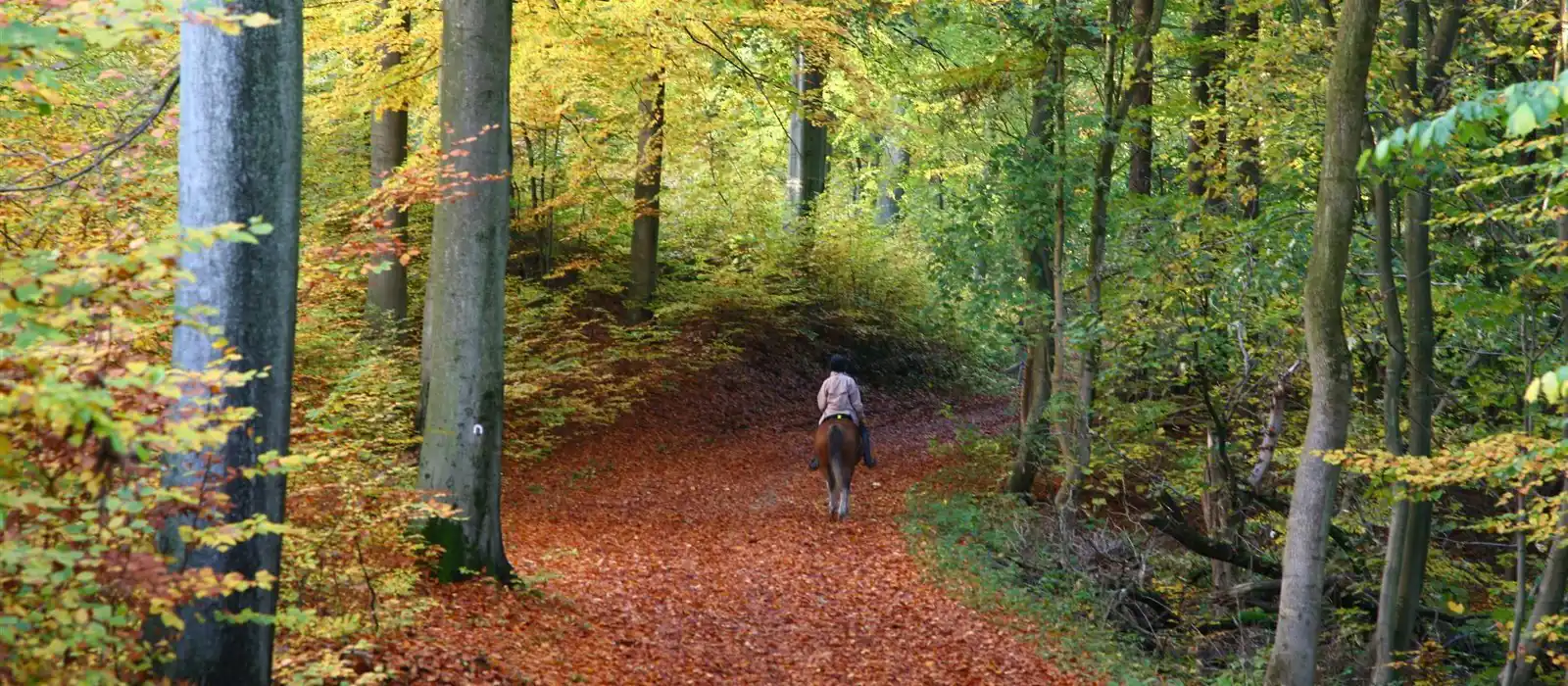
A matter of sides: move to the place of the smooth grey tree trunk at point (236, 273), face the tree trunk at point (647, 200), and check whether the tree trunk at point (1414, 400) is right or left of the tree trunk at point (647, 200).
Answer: right

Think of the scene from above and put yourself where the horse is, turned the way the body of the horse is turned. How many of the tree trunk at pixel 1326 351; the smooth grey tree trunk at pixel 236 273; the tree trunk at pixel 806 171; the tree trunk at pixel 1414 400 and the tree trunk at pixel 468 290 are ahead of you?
1

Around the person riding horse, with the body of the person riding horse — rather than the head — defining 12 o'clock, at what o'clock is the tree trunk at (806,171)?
The tree trunk is roughly at 12 o'clock from the person riding horse.

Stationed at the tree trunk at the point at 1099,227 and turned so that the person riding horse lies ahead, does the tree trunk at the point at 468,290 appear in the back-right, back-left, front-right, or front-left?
front-left

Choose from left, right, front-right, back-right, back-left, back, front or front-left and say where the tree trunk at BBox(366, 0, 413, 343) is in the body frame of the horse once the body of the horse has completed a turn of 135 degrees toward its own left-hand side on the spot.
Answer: front-right

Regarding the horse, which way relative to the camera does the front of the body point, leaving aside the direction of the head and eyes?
away from the camera

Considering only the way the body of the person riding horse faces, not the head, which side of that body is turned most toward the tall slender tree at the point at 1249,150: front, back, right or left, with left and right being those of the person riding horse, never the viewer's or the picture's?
right

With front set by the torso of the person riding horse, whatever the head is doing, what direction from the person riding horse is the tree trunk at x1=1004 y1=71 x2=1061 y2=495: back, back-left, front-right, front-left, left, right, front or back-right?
front-right

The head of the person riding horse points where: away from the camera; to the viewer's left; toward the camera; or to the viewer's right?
away from the camera

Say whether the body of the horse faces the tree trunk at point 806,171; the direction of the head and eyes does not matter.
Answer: yes

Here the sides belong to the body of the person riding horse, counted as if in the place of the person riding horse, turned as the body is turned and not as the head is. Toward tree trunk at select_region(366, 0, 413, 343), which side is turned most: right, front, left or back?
left

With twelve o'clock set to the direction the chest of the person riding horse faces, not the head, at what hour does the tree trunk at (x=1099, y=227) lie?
The tree trunk is roughly at 3 o'clock from the person riding horse.

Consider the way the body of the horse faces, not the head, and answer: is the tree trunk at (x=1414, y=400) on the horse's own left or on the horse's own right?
on the horse's own right

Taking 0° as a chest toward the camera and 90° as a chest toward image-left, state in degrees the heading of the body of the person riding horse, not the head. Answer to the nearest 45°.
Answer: approximately 180°
